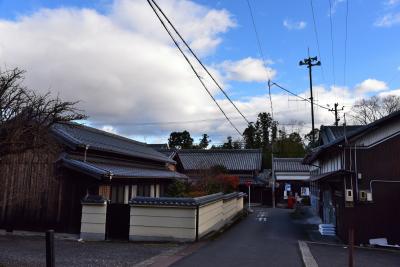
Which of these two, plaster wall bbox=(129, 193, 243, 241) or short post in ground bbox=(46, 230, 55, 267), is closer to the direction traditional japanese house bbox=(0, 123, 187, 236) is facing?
the plaster wall

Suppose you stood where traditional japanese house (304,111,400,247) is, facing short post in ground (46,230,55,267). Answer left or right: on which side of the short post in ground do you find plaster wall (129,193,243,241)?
right

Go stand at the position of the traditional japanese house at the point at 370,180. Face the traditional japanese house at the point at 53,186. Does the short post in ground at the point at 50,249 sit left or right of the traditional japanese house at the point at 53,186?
left

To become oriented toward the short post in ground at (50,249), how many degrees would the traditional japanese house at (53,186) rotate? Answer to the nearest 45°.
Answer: approximately 45° to its right

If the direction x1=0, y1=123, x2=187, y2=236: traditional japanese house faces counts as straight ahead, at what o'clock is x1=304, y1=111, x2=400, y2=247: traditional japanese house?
x1=304, y1=111, x2=400, y2=247: traditional japanese house is roughly at 11 o'clock from x1=0, y1=123, x2=187, y2=236: traditional japanese house.

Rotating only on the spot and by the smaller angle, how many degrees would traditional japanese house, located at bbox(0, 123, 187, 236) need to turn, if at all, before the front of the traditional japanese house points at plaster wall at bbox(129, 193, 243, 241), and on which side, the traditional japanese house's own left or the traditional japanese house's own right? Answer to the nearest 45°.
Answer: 0° — it already faces it

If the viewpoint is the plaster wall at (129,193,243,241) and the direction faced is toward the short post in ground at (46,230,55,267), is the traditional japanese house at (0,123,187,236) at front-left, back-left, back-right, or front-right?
back-right

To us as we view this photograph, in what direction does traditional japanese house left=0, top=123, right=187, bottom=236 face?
facing the viewer and to the right of the viewer
